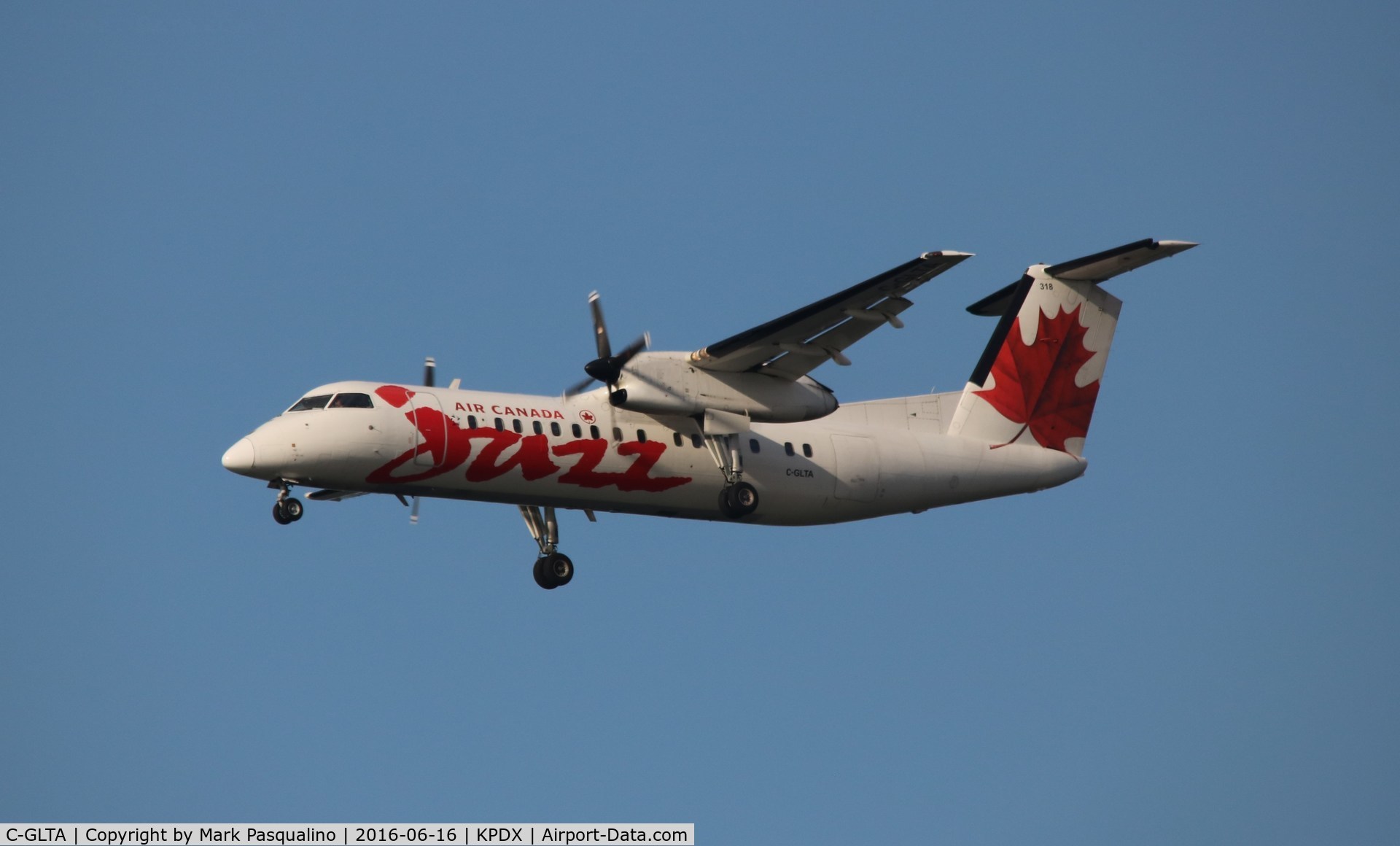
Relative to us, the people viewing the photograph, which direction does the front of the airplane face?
facing the viewer and to the left of the viewer
